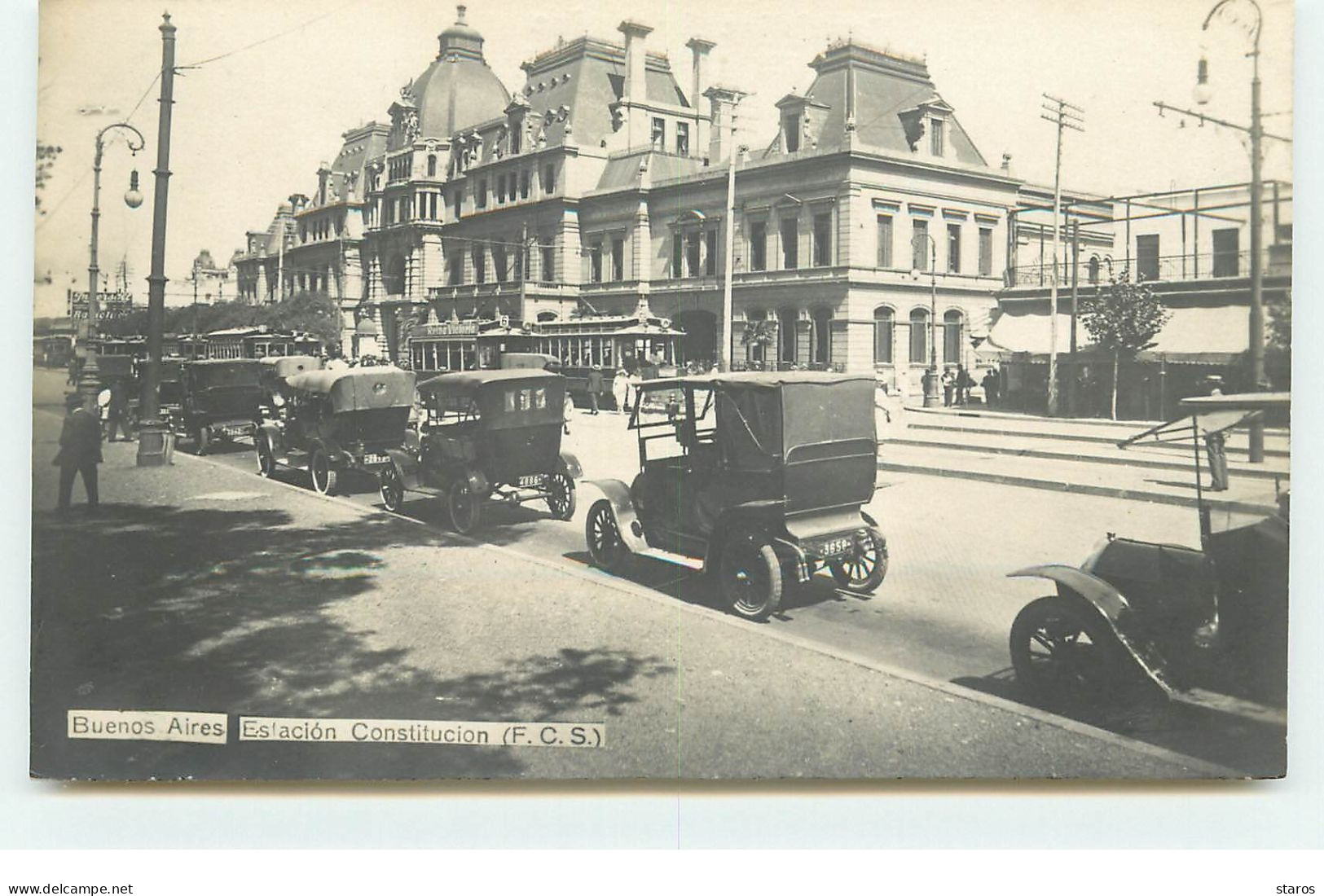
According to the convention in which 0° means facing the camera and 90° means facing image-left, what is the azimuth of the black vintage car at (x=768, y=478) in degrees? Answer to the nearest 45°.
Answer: approximately 135°

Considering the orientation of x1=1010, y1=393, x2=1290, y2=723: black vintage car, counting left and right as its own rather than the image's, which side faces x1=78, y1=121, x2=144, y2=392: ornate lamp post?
front

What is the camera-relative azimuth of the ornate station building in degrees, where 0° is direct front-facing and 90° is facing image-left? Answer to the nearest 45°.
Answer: approximately 45°

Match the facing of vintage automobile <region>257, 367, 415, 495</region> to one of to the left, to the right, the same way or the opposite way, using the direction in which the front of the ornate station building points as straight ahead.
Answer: to the right

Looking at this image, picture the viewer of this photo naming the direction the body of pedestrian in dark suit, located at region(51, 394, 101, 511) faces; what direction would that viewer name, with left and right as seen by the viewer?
facing away from the viewer

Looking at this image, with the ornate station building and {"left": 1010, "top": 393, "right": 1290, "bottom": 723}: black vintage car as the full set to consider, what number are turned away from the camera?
0

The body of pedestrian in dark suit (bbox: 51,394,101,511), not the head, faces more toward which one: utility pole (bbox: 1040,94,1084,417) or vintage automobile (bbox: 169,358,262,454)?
the vintage automobile

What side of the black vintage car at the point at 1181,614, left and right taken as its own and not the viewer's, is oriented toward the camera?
left

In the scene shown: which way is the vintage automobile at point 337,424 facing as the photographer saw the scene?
facing away from the viewer and to the left of the viewer

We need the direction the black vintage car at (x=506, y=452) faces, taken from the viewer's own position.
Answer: facing away from the viewer and to the left of the viewer

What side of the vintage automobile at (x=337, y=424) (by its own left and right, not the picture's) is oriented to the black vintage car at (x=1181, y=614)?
back

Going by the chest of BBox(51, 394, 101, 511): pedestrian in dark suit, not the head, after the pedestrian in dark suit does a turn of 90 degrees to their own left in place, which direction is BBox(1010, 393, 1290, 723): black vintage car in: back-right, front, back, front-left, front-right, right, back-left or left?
back-left

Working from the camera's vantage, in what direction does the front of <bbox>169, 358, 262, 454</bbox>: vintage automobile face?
facing away from the viewer and to the left of the viewer
